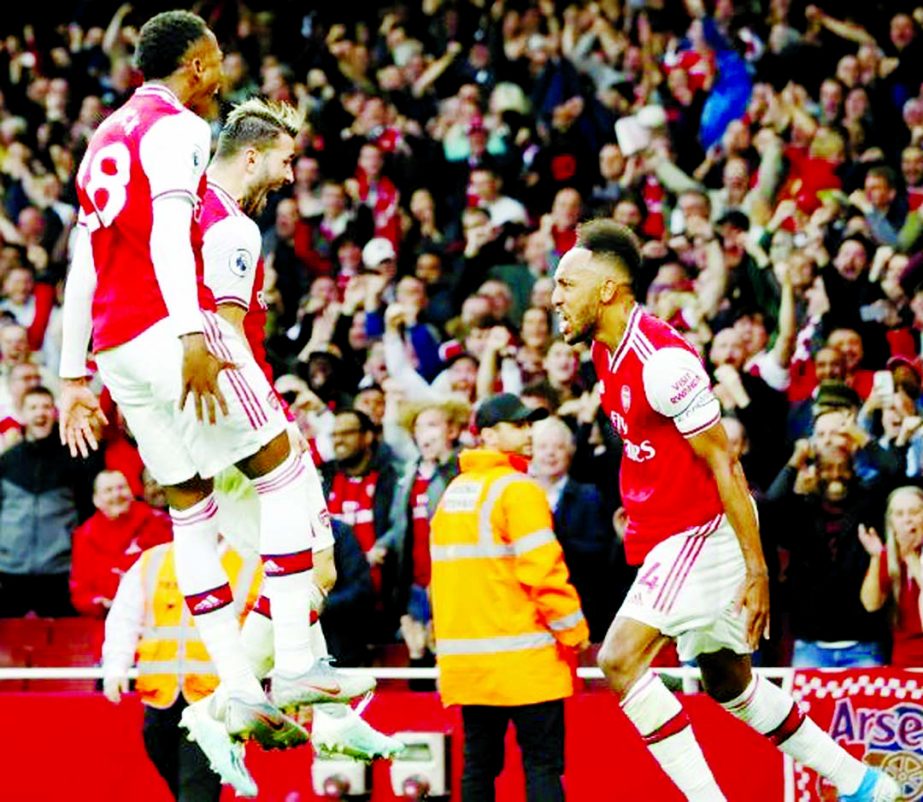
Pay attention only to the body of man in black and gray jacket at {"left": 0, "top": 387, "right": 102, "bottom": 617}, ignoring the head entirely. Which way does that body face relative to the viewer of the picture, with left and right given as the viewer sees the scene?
facing the viewer

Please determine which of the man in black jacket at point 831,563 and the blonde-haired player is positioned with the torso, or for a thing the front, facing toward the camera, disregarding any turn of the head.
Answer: the man in black jacket

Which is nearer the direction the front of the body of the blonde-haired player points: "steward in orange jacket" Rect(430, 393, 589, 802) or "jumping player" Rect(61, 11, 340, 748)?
the steward in orange jacket

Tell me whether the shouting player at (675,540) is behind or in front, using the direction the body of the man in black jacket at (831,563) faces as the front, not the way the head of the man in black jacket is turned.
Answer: in front

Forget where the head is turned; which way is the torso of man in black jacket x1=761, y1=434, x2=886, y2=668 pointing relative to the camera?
toward the camera

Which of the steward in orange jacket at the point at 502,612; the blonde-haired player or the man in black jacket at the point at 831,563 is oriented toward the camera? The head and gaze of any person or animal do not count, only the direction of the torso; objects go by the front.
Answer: the man in black jacket

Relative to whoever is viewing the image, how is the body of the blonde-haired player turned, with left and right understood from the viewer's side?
facing to the right of the viewer

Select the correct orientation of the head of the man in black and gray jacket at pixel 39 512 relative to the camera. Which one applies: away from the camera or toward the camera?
toward the camera

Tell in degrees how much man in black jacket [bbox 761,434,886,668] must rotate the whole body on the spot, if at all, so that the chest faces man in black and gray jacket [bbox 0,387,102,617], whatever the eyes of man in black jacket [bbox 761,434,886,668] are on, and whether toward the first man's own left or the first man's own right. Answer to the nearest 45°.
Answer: approximately 90° to the first man's own right

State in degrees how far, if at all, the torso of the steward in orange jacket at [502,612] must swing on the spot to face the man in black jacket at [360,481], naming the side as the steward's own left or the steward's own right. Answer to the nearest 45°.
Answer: approximately 45° to the steward's own left

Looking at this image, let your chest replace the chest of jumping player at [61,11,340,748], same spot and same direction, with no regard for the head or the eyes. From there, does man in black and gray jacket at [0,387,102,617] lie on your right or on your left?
on your left

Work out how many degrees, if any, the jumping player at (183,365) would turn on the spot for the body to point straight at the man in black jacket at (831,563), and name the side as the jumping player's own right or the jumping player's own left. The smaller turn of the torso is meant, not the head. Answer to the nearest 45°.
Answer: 0° — they already face them

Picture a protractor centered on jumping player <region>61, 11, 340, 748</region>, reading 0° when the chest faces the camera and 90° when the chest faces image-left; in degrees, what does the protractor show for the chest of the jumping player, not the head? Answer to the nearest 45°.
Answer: approximately 225°
